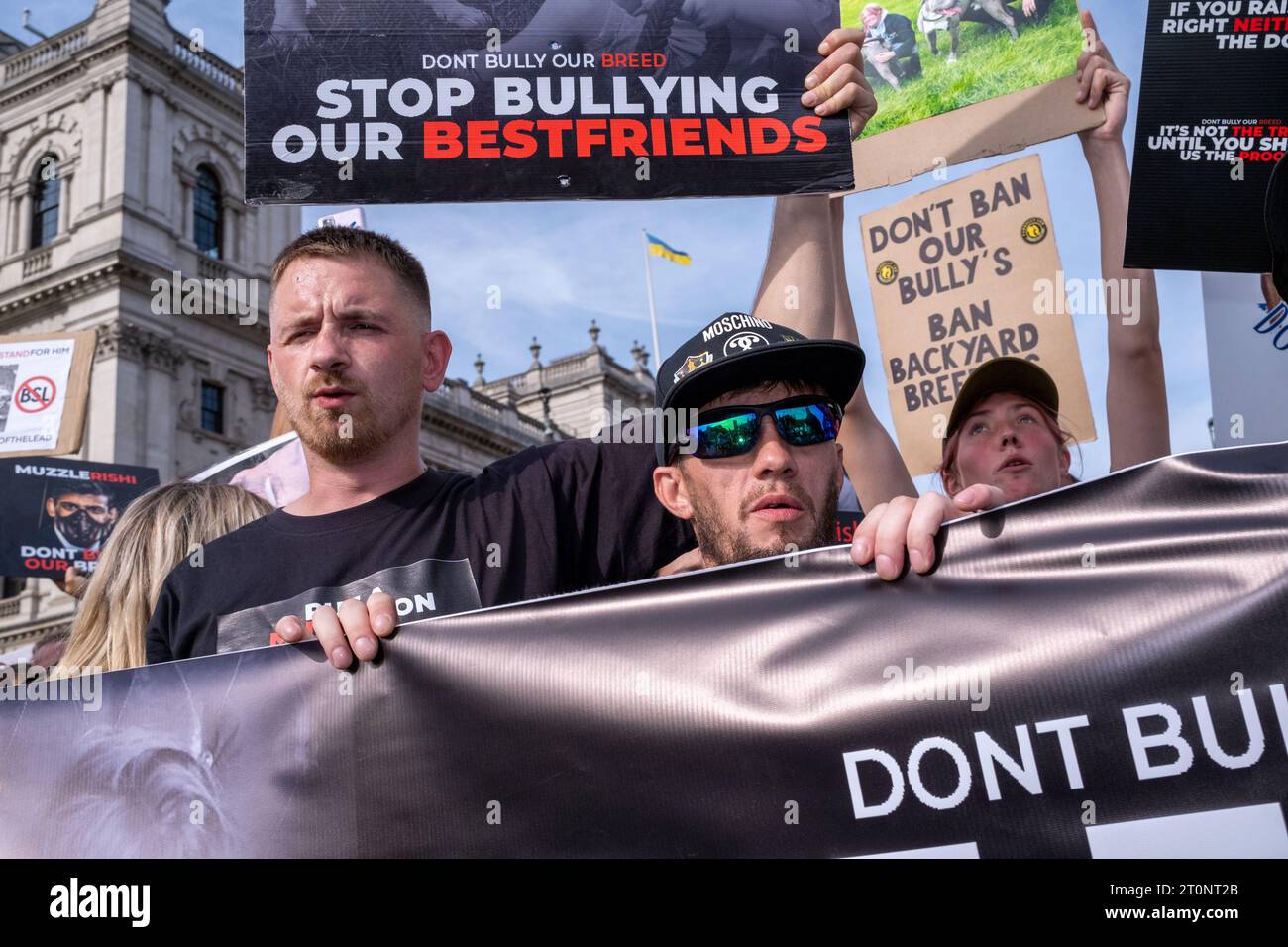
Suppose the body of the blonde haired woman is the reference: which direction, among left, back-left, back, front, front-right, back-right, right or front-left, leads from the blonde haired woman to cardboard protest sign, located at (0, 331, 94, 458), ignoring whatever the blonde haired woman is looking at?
front

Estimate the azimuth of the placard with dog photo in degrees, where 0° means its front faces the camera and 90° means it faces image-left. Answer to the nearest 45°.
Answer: approximately 0°

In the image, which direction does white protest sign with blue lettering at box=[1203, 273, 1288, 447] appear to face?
toward the camera

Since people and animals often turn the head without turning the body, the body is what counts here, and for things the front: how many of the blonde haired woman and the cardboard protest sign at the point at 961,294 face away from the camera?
1

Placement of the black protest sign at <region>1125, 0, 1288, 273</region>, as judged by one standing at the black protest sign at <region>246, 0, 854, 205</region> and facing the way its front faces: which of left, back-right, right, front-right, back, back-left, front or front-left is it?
left

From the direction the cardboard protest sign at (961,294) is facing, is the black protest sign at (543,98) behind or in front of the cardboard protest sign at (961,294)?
in front

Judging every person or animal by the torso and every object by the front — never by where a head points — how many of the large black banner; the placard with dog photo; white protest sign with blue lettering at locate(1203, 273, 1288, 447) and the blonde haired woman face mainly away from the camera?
1

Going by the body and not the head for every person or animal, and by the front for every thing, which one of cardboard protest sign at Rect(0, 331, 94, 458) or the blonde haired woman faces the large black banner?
the cardboard protest sign

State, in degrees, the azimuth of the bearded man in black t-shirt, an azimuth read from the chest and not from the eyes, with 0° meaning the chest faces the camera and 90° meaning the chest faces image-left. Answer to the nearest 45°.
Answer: approximately 0°

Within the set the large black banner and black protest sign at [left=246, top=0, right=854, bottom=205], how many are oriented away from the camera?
0
